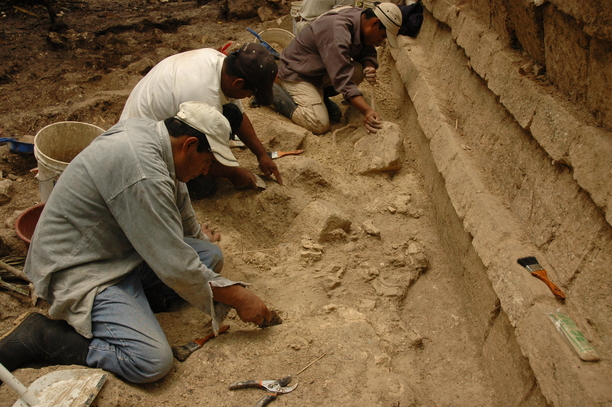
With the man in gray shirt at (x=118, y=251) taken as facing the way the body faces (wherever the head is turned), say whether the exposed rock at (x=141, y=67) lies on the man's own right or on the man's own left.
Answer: on the man's own left

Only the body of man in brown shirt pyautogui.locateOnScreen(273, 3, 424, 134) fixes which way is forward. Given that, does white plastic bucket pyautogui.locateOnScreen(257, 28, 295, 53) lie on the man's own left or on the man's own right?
on the man's own left

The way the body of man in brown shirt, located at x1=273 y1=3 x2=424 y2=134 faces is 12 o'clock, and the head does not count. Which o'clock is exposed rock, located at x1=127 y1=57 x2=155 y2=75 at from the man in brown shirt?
The exposed rock is roughly at 7 o'clock from the man in brown shirt.

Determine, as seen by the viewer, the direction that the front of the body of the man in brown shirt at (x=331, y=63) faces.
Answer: to the viewer's right

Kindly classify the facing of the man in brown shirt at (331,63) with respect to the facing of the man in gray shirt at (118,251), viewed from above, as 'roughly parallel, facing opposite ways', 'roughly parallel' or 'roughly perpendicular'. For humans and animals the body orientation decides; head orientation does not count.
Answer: roughly parallel

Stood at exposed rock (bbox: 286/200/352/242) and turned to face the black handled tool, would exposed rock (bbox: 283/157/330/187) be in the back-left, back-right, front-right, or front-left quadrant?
back-right

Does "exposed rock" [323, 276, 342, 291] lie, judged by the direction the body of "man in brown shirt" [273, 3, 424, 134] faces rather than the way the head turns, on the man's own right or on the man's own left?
on the man's own right

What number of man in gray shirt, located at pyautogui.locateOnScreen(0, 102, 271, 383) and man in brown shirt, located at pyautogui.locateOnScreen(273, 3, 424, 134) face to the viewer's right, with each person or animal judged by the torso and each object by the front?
2

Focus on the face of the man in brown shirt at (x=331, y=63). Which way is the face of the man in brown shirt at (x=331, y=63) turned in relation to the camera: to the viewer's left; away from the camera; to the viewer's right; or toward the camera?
to the viewer's right

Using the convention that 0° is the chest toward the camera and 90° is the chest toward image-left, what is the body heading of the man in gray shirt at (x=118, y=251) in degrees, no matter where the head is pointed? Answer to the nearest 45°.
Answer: approximately 270°

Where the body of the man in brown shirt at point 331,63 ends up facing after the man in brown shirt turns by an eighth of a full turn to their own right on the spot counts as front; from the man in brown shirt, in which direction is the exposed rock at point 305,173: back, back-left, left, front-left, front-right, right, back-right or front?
front-right

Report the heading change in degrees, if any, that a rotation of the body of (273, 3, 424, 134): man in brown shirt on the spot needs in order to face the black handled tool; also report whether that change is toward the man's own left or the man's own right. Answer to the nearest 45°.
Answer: approximately 90° to the man's own right

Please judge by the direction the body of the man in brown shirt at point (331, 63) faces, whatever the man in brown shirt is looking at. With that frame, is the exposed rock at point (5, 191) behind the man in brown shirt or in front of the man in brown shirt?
behind

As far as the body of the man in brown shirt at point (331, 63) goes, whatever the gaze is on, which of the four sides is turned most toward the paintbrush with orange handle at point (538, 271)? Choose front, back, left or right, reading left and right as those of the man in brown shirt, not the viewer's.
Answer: right

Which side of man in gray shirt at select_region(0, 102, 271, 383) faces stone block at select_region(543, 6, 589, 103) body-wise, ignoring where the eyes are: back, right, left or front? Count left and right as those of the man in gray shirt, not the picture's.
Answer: front

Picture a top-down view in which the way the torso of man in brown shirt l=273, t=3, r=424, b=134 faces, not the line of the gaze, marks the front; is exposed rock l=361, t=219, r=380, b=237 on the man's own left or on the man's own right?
on the man's own right

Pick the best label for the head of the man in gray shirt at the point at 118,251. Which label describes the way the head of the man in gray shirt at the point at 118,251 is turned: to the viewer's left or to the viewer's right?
to the viewer's right
